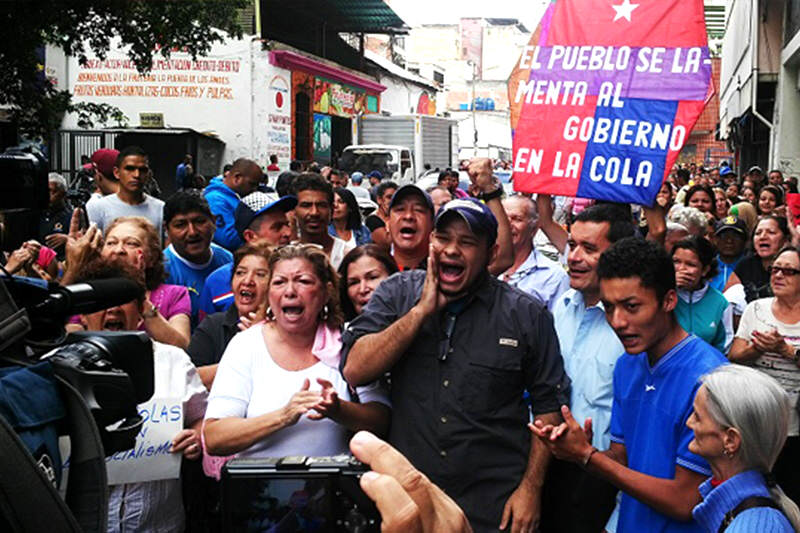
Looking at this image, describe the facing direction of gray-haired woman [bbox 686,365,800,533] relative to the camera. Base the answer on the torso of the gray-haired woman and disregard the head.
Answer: to the viewer's left

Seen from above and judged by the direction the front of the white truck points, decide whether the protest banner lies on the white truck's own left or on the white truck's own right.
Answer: on the white truck's own left

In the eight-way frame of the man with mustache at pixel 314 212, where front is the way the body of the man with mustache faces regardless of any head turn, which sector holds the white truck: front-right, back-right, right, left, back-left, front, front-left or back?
back

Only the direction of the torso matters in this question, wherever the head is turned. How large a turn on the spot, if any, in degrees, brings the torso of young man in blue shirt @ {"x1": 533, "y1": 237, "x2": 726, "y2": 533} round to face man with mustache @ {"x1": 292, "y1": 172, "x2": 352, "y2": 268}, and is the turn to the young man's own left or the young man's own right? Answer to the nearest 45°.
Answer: approximately 90° to the young man's own right

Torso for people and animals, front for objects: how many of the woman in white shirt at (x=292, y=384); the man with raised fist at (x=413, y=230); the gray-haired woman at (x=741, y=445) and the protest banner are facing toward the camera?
3

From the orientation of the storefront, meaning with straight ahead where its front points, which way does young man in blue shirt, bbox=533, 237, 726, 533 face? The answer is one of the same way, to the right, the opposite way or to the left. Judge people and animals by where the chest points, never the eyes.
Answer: to the right

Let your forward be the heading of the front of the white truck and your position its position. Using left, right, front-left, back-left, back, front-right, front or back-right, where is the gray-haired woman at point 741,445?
front-left
